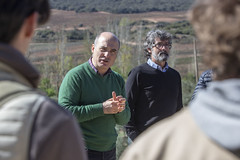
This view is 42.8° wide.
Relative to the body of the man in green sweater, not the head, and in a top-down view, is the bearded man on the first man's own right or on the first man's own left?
on the first man's own left

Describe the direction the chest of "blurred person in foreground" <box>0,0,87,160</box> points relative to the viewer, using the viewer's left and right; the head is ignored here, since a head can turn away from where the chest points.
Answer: facing away from the viewer and to the right of the viewer

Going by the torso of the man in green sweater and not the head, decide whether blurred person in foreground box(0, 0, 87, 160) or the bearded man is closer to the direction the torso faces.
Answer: the blurred person in foreground

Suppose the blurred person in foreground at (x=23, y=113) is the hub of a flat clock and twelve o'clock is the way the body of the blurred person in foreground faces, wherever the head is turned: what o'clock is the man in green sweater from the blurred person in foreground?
The man in green sweater is roughly at 11 o'clock from the blurred person in foreground.

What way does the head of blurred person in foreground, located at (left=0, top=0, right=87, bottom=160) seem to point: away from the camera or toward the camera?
away from the camera

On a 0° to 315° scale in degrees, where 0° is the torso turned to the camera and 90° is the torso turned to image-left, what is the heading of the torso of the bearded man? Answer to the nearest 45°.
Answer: approximately 315°
